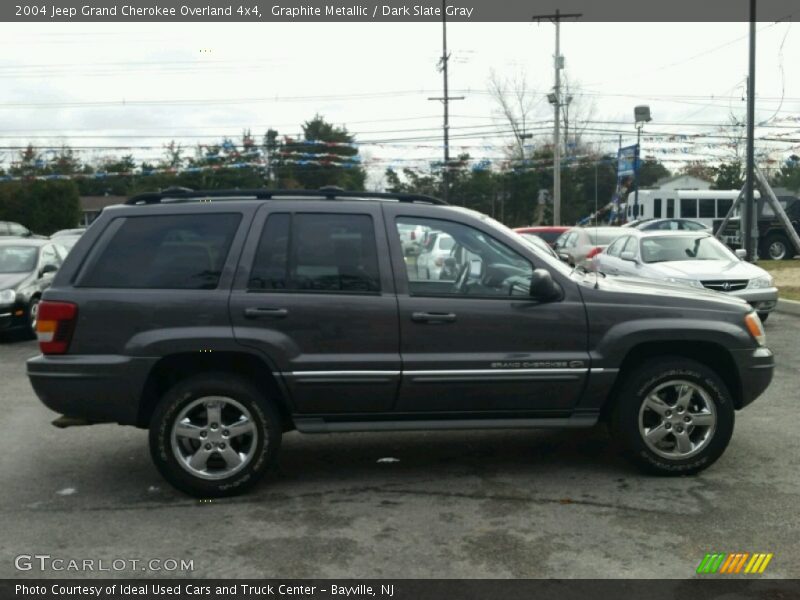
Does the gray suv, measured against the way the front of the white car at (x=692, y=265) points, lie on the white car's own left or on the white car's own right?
on the white car's own right

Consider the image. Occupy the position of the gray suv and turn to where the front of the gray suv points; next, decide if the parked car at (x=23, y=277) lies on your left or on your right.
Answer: on your left

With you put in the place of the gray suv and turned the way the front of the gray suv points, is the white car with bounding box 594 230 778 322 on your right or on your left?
on your left

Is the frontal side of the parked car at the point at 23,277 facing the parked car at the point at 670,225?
no

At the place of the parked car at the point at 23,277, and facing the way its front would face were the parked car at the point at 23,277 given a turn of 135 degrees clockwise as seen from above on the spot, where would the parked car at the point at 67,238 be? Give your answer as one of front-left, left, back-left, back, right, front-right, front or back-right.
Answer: front

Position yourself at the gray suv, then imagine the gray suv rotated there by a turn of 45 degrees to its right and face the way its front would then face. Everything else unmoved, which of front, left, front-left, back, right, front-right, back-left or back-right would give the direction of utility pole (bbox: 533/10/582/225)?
back-left

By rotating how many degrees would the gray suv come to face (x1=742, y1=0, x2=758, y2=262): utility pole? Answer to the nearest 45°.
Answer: approximately 45° to its left

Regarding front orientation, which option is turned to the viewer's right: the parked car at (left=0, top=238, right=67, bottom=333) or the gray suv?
the gray suv

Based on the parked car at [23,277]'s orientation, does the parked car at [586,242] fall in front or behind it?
behind

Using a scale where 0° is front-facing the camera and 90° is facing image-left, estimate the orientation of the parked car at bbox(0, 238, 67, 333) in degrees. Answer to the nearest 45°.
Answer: approximately 45°

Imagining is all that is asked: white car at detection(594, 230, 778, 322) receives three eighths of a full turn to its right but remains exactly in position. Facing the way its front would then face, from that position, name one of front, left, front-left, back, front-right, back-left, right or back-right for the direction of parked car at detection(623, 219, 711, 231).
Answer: right

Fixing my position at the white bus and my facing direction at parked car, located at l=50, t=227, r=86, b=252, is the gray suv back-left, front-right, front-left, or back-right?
front-left

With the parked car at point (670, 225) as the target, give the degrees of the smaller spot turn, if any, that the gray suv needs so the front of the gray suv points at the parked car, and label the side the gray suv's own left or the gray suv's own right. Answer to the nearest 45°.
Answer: approximately 90° to the gray suv's own left

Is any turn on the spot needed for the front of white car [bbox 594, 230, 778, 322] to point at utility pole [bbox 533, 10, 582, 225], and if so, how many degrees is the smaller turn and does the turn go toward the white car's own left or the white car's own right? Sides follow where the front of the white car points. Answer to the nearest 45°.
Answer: approximately 135° to the white car's own left

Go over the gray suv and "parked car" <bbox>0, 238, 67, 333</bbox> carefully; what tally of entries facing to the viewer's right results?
1

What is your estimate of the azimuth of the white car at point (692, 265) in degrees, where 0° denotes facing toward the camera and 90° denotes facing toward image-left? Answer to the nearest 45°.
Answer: approximately 315°

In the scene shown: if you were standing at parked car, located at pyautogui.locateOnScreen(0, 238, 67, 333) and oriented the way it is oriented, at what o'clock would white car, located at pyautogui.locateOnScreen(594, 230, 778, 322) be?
The white car is roughly at 8 o'clock from the parked car.

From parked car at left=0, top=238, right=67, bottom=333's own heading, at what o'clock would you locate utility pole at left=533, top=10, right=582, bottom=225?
The utility pole is roughly at 6 o'clock from the parked car.

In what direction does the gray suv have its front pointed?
to the viewer's right

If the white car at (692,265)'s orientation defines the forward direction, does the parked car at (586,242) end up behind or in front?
behind

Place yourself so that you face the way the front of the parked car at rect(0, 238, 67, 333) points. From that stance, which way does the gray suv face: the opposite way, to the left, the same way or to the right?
to the left
